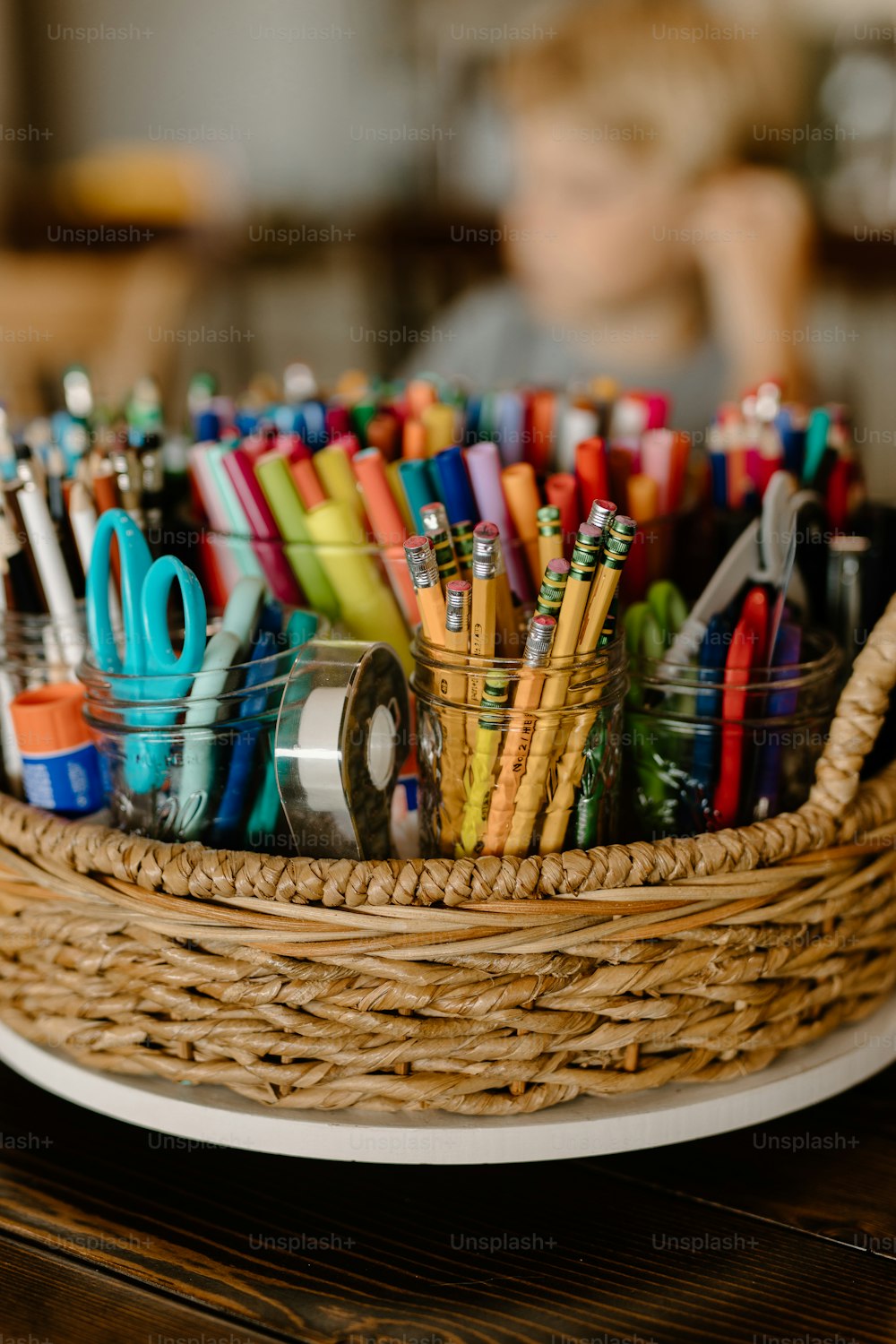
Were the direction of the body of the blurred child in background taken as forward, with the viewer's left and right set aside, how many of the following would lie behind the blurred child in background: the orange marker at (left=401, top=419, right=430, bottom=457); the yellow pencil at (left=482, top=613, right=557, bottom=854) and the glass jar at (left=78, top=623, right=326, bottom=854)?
0

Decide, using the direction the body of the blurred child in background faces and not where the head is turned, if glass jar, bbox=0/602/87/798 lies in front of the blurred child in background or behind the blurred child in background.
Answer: in front

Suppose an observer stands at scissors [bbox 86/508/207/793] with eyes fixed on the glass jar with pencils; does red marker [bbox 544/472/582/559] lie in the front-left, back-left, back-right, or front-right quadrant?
front-left

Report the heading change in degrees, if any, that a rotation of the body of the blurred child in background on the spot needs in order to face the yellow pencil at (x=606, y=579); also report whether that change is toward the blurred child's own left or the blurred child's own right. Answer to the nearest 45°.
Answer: approximately 45° to the blurred child's own left

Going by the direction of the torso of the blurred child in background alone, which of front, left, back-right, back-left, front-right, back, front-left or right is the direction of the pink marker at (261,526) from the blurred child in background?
front-left

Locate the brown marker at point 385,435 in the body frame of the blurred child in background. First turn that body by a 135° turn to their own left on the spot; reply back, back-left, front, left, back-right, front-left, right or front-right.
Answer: right

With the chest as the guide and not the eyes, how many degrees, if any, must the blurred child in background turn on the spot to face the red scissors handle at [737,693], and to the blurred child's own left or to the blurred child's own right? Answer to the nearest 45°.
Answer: approximately 45° to the blurred child's own left

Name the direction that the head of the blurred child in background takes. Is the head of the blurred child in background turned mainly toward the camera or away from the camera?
toward the camera

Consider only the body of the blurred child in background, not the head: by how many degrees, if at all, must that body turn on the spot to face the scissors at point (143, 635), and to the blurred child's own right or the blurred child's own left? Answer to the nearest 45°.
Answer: approximately 45° to the blurred child's own left

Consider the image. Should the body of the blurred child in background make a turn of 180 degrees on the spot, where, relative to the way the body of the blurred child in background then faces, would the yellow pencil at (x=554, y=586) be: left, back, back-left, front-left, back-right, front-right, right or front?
back-right

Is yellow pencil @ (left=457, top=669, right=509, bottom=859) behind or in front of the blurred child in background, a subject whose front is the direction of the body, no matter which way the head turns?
in front

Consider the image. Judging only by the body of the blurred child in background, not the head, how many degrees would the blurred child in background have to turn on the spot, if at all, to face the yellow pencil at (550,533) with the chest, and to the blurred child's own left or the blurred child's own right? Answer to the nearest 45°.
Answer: approximately 45° to the blurred child's own left

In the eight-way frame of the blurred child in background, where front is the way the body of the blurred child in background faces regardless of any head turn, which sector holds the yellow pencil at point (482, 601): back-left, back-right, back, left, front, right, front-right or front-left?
front-left
